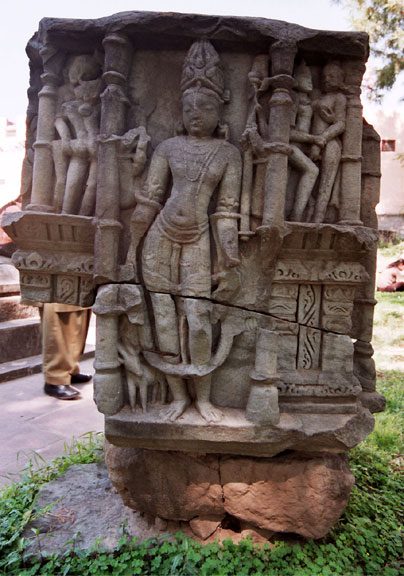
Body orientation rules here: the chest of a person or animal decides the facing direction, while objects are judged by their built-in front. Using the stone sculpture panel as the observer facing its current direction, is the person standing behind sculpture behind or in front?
behind

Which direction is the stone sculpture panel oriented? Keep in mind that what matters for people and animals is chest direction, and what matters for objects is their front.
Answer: toward the camera

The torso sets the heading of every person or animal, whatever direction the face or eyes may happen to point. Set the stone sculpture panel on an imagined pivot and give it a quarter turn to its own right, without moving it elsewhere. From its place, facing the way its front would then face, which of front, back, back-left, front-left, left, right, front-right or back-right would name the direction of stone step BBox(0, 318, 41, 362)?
front-right
